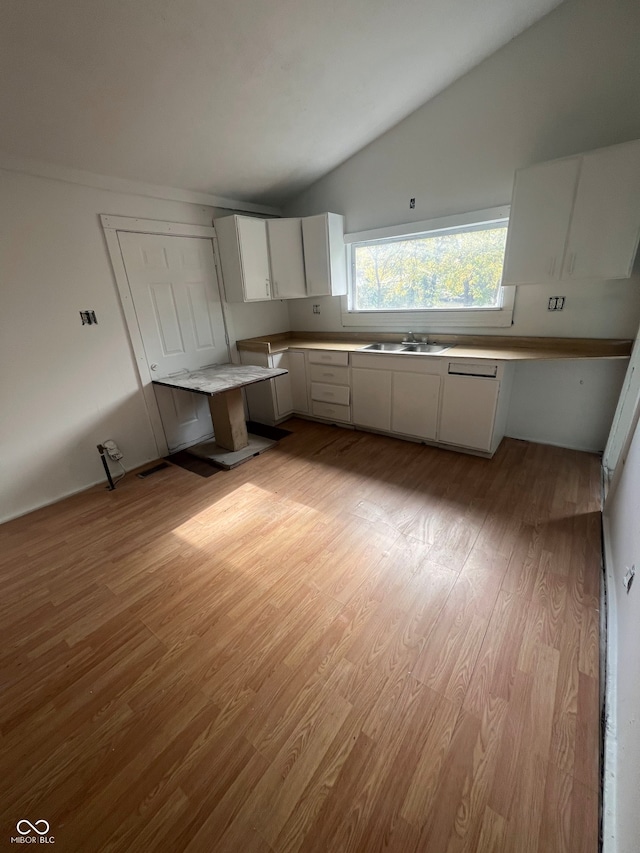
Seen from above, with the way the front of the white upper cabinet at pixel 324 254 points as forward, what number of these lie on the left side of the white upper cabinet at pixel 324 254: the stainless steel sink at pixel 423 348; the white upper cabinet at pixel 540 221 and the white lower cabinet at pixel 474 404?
3

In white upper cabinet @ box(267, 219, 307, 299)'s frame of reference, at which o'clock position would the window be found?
The window is roughly at 10 o'clock from the white upper cabinet.

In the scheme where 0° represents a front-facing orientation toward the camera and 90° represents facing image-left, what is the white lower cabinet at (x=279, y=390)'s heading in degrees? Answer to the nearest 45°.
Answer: approximately 315°
